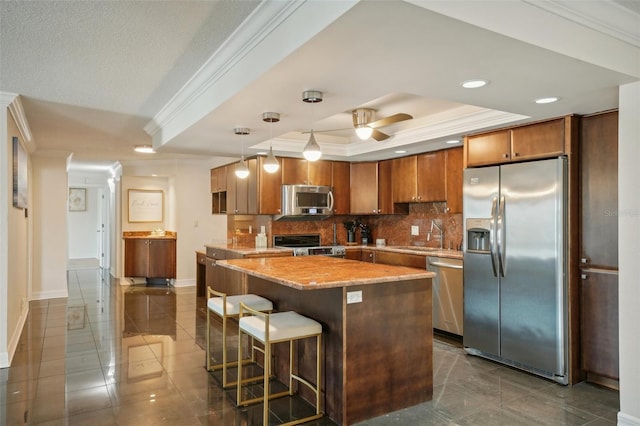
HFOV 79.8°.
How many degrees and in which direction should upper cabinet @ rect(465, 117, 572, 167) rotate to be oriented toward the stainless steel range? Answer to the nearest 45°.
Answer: approximately 90° to its right

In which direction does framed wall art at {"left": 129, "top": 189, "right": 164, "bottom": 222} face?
toward the camera

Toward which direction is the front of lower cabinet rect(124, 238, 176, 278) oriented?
toward the camera

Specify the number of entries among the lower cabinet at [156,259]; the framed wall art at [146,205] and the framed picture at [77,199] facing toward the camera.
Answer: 3

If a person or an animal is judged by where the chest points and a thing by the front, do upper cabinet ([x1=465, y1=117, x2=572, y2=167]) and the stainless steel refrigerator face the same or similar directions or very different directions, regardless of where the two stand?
same or similar directions

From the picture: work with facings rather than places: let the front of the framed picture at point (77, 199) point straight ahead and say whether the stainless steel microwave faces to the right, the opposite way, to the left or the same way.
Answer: the same way

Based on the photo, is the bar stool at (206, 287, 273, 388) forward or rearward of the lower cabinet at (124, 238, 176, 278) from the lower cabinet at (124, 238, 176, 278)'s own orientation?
forward

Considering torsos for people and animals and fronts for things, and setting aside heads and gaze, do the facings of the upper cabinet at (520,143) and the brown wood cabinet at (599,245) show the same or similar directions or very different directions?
same or similar directions

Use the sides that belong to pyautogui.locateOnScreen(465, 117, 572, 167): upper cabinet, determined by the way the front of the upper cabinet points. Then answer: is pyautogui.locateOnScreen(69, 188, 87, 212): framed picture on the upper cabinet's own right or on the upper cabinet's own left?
on the upper cabinet's own right

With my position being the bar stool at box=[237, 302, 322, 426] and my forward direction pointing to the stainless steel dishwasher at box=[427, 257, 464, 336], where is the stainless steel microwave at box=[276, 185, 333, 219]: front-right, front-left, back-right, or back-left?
front-left

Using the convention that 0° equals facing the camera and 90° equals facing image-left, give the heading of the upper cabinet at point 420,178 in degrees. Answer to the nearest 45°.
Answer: approximately 45°

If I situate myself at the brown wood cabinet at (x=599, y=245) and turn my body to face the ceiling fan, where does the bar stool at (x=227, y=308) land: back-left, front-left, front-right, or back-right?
front-left

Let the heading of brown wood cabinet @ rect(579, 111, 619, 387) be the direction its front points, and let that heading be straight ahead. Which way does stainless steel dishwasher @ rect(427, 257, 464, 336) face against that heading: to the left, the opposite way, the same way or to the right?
the same way

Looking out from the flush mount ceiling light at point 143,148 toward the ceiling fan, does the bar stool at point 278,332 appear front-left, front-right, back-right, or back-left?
front-right

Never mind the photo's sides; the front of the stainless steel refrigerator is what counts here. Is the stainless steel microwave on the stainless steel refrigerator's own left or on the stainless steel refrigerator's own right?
on the stainless steel refrigerator's own right

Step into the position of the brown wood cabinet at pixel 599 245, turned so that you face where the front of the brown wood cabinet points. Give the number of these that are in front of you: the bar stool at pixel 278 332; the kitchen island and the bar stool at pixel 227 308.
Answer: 3
